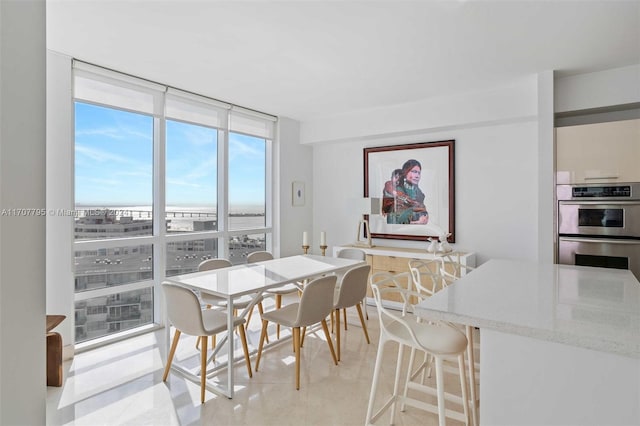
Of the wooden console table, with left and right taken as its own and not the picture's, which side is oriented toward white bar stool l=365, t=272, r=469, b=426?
front

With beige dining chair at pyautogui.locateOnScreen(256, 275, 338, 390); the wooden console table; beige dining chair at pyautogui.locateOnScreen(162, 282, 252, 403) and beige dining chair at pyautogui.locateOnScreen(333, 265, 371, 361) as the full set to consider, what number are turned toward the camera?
1

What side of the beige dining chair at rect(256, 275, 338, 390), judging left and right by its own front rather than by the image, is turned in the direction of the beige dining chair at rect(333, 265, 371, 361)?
right

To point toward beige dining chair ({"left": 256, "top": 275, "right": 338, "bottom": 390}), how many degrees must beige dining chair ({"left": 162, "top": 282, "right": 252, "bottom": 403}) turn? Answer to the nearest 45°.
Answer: approximately 45° to its right

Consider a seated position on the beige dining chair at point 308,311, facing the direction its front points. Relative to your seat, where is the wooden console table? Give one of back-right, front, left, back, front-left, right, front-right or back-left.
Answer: right

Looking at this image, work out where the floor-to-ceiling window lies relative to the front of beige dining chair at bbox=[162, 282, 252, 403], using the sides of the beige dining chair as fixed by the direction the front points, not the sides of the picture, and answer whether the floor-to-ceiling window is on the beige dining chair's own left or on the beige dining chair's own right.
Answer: on the beige dining chair's own left

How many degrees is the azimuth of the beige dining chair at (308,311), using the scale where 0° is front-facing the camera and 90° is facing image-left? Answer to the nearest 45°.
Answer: approximately 135°

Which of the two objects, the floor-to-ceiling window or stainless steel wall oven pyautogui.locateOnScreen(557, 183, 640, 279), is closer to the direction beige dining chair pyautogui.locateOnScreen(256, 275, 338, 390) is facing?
the floor-to-ceiling window

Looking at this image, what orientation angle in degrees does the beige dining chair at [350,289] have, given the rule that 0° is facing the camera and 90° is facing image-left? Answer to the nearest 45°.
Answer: approximately 135°

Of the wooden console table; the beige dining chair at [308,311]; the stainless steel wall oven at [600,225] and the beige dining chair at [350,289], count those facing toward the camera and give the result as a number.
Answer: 2

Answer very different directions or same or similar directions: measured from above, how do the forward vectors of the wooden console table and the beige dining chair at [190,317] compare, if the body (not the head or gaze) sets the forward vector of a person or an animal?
very different directions

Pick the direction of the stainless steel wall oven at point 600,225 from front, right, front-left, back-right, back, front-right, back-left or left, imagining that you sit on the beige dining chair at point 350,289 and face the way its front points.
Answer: back-right

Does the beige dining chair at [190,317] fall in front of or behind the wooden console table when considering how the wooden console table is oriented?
in front

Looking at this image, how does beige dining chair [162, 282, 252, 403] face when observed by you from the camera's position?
facing away from the viewer and to the right of the viewer

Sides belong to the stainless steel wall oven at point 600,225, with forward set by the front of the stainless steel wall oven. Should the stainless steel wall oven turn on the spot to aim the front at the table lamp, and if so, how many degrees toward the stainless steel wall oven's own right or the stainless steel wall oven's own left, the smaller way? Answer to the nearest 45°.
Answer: approximately 90° to the stainless steel wall oven's own right

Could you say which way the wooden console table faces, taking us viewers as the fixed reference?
facing the viewer

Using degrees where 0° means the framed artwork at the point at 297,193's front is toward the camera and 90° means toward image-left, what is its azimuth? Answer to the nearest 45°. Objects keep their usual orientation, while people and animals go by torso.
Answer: approximately 315°
